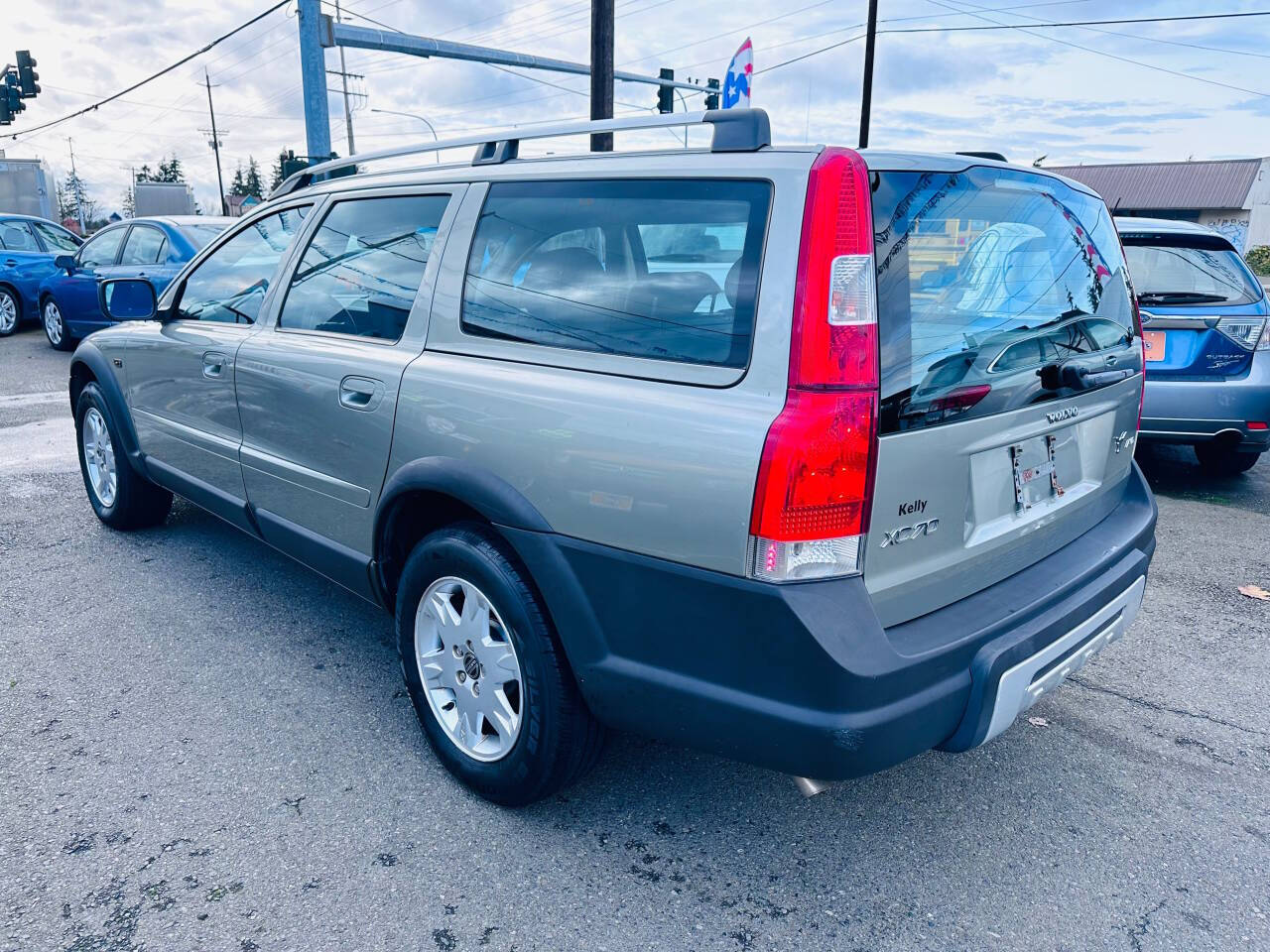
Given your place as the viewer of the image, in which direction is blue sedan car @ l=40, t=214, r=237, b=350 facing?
facing away from the viewer and to the left of the viewer

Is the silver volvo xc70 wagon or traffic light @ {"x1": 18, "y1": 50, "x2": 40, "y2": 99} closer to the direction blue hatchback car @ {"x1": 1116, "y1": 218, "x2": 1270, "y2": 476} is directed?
the traffic light

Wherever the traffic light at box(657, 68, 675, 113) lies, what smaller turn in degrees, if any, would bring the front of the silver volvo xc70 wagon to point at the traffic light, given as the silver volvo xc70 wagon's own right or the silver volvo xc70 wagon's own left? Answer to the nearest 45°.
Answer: approximately 45° to the silver volvo xc70 wagon's own right

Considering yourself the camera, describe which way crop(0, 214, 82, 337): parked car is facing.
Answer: facing away from the viewer and to the left of the viewer

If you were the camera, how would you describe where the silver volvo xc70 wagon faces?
facing away from the viewer and to the left of the viewer

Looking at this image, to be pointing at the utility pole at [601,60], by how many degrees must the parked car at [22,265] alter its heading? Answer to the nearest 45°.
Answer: approximately 180°

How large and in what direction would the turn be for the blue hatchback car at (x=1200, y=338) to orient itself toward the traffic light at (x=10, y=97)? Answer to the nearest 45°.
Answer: approximately 90° to its left

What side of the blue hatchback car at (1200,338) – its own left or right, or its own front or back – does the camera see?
back

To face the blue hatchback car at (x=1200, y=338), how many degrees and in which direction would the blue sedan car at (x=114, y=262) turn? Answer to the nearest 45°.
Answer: approximately 180°

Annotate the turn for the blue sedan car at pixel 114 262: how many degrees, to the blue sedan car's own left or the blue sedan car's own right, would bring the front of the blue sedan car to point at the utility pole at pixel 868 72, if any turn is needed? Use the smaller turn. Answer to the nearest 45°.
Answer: approximately 135° to the blue sedan car's own right

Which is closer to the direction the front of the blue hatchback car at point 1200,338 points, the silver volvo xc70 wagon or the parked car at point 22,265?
the parked car
